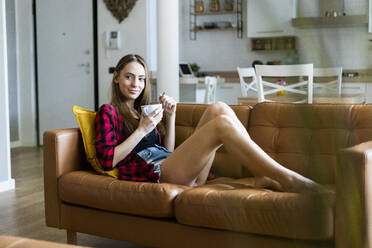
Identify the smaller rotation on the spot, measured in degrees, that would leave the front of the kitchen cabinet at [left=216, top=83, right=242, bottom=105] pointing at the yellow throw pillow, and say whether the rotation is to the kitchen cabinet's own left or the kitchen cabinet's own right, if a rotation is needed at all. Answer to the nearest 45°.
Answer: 0° — it already faces it

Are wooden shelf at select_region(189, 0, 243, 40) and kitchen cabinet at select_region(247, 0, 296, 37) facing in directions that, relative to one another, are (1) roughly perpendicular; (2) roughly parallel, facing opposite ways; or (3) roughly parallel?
roughly parallel

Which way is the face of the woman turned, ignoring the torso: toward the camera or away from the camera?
toward the camera

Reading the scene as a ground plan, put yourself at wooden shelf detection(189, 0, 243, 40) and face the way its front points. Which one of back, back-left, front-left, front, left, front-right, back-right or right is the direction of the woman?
front

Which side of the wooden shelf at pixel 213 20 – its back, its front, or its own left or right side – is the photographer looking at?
front

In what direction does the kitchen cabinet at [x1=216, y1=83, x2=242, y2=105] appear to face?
toward the camera

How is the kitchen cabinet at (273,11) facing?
toward the camera
